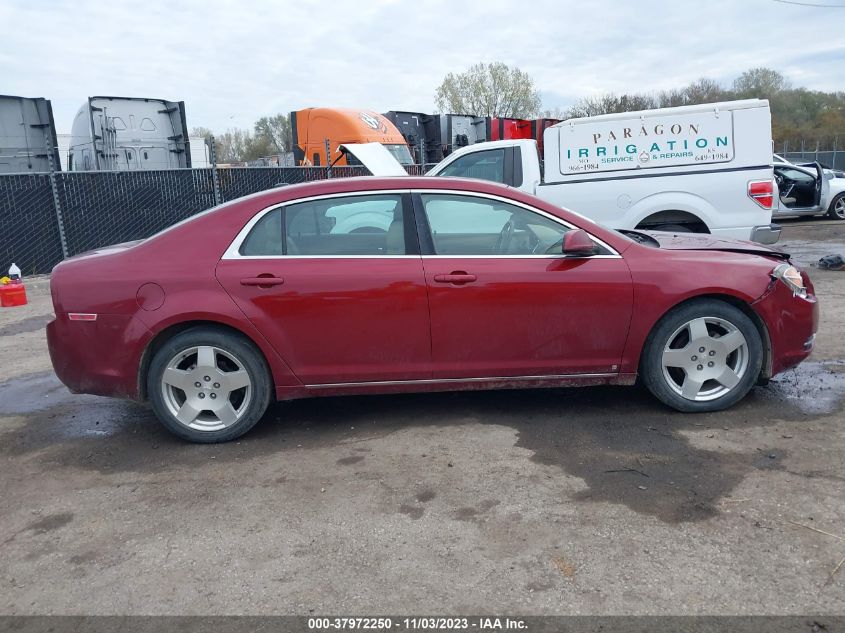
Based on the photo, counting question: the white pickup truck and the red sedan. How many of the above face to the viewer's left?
1

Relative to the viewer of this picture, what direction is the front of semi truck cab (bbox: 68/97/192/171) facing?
facing away from the viewer and to the left of the viewer

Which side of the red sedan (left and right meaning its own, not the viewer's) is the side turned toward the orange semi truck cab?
left

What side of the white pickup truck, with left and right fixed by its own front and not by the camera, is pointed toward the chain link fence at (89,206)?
front

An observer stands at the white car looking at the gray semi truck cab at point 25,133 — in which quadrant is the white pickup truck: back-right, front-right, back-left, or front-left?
front-left

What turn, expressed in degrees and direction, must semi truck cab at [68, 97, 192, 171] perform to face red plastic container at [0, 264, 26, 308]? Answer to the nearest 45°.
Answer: approximately 135° to its left

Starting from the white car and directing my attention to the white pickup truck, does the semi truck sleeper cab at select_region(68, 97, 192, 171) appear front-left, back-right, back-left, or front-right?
front-right

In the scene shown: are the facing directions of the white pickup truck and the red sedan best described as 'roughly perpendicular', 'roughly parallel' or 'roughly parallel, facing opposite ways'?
roughly parallel, facing opposite ways

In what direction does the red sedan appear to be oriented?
to the viewer's right

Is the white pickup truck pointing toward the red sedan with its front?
no

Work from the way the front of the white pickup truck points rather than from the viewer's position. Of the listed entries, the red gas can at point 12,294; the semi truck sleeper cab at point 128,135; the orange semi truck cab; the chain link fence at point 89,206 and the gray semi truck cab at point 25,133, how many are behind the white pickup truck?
0

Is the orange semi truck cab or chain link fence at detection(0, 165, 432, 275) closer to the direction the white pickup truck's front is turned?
the chain link fence

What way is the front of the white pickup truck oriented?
to the viewer's left

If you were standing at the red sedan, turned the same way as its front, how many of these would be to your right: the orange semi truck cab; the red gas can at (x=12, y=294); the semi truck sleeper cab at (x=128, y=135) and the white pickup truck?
0

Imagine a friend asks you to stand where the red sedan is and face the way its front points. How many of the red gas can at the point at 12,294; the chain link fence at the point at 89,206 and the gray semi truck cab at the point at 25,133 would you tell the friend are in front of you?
0

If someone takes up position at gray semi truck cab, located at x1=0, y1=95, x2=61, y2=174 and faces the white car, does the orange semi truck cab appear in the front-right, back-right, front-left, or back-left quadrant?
front-left
